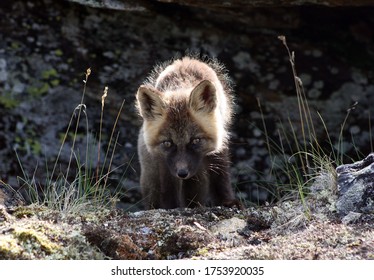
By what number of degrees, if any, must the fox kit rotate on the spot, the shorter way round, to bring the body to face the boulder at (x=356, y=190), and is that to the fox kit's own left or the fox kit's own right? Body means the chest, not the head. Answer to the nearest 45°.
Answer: approximately 45° to the fox kit's own left

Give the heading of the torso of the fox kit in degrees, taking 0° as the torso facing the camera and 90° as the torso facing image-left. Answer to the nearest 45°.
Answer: approximately 0°
